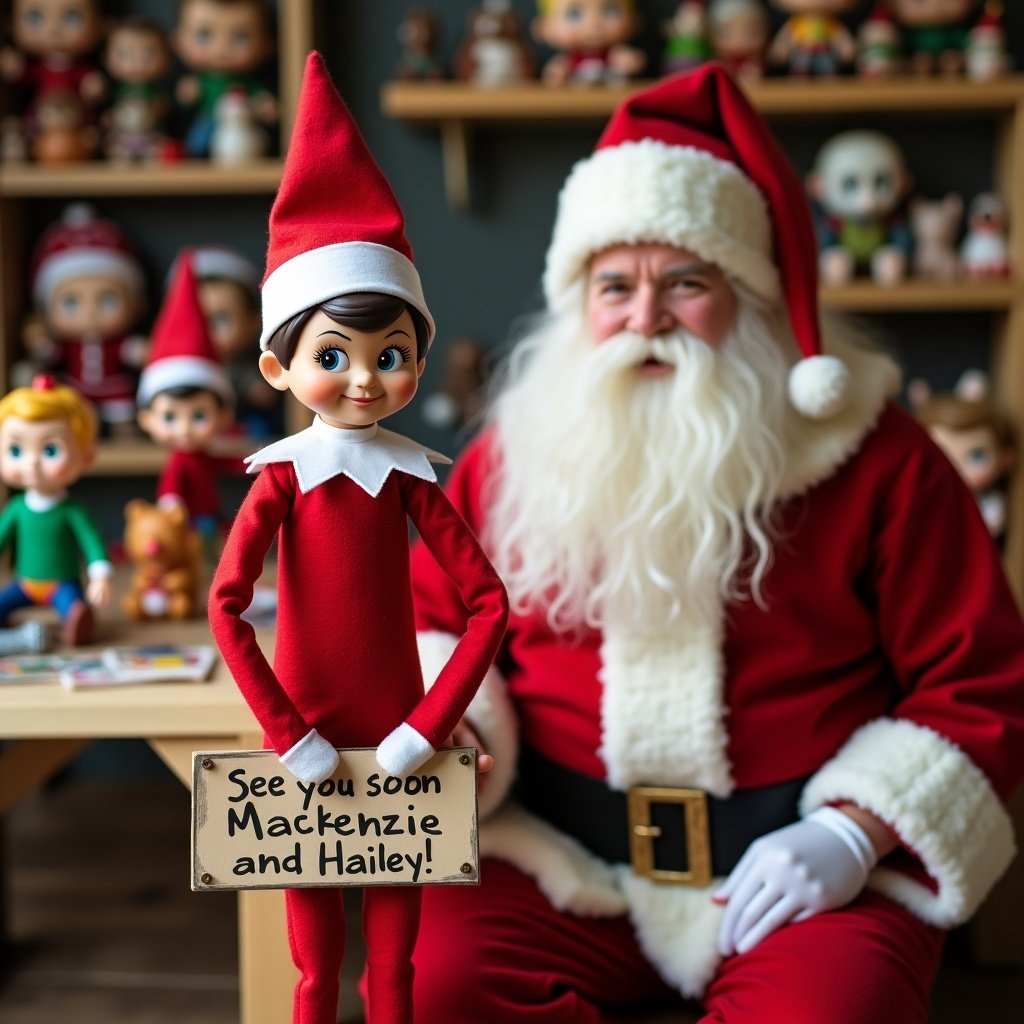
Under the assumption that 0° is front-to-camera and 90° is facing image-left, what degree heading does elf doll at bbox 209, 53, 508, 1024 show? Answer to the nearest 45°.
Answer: approximately 0°

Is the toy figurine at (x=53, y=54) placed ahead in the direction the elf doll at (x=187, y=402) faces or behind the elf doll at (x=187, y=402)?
behind

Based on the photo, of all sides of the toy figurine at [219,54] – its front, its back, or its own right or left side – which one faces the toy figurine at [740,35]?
left

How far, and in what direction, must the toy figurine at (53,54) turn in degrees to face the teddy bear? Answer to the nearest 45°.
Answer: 0° — it already faces it

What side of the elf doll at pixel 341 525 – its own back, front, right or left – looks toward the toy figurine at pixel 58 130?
back

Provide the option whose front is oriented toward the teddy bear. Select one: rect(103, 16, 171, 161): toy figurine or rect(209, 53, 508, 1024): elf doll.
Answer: the toy figurine
